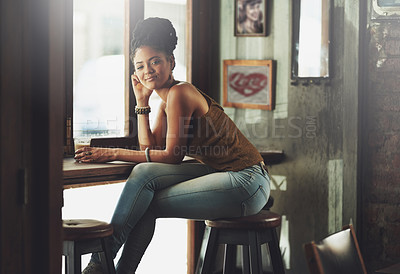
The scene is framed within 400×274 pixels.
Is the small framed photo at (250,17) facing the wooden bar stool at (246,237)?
yes

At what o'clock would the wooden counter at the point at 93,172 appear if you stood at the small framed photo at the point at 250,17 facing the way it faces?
The wooden counter is roughly at 1 o'clock from the small framed photo.

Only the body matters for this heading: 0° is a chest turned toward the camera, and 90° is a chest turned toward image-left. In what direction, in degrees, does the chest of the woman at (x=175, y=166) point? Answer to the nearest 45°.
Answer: approximately 90°

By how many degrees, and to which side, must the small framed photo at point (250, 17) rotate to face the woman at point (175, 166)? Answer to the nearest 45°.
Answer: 0° — it already faces them

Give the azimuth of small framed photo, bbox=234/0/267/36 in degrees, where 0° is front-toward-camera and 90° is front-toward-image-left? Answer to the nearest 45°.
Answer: approximately 0°
